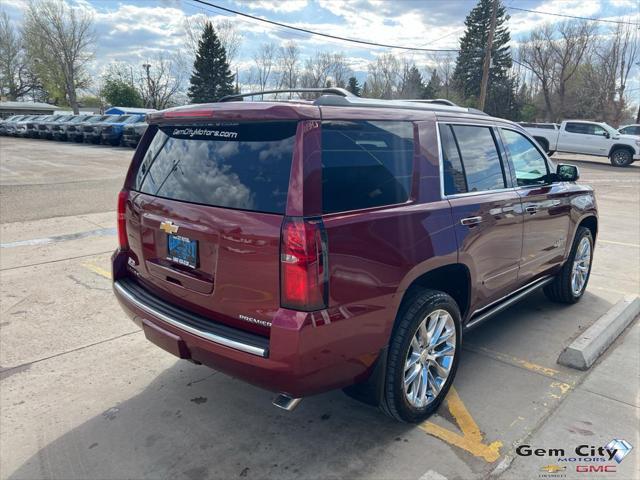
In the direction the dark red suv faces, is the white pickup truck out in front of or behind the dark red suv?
in front

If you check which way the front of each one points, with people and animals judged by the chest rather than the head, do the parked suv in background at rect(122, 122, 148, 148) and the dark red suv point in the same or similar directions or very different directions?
very different directions

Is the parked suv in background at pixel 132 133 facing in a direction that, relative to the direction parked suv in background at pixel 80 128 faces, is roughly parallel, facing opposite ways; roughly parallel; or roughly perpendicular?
roughly parallel

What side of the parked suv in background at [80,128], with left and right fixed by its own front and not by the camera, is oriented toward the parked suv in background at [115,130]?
left

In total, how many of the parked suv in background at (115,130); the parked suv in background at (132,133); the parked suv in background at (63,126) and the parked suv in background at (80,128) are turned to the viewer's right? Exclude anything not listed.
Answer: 0

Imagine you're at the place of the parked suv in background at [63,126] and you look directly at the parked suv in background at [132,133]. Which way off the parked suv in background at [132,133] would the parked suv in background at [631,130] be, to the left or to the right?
left

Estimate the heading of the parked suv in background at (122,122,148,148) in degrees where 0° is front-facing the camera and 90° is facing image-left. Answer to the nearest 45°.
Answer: approximately 45°

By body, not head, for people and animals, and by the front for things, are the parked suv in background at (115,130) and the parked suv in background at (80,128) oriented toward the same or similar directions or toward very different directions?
same or similar directions

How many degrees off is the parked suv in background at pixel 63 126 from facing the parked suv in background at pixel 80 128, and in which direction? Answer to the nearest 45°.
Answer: approximately 45° to its left

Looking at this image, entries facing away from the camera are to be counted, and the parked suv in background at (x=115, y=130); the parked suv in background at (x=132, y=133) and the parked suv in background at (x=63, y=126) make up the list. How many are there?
0

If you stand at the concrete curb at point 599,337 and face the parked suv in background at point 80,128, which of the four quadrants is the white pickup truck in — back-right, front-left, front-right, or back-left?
front-right

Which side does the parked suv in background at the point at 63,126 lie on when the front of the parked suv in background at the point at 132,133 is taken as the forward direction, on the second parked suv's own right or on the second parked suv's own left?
on the second parked suv's own right

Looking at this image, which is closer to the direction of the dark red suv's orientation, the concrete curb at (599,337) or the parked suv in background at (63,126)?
the concrete curb

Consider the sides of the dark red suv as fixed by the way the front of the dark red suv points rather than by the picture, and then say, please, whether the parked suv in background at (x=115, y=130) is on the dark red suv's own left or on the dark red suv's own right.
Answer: on the dark red suv's own left

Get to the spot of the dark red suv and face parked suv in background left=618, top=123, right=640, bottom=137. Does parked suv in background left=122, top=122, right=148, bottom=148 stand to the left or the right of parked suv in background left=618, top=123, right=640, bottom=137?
left
